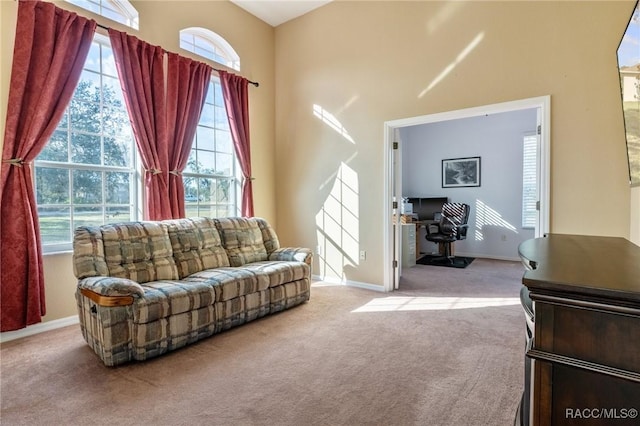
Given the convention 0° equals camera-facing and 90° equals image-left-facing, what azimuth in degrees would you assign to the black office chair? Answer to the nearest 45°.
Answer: approximately 45°

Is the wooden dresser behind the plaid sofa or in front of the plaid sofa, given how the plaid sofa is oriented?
in front

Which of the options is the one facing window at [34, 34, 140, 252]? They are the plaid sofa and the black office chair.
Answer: the black office chair

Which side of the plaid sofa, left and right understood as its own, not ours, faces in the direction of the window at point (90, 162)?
back

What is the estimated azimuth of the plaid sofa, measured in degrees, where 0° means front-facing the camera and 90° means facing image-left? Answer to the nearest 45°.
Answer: approximately 315°

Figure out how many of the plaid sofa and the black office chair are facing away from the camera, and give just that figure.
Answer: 0

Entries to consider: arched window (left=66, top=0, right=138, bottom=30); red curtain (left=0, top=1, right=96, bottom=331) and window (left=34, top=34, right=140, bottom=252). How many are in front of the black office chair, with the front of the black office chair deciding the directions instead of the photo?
3

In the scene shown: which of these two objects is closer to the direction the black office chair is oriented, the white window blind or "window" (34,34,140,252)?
the window

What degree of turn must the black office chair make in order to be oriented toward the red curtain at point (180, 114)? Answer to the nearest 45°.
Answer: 0° — it already faces it

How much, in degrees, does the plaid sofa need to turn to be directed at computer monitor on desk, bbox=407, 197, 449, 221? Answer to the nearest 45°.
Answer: approximately 90° to its left
